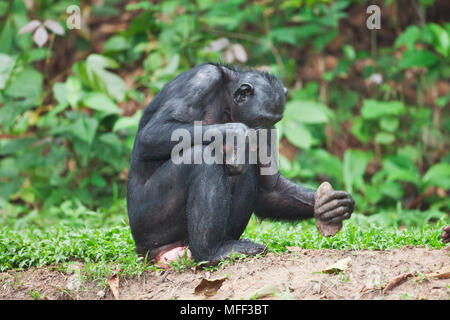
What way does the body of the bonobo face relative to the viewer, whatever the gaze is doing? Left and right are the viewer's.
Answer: facing to the right of the viewer

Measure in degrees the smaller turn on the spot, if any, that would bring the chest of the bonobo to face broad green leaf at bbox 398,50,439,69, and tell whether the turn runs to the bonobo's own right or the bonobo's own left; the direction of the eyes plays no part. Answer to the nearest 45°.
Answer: approximately 45° to the bonobo's own left

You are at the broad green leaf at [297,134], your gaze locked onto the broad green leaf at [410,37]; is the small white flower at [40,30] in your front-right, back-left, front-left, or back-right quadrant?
back-left

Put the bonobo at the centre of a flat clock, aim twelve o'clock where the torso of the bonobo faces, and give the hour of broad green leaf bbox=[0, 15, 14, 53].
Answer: The broad green leaf is roughly at 8 o'clock from the bonobo.

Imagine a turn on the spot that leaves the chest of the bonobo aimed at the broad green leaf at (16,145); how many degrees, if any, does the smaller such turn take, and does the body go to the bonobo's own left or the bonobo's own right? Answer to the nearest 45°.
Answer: approximately 135° to the bonobo's own left

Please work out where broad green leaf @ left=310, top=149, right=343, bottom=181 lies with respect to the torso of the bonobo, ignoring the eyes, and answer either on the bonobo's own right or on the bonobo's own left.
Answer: on the bonobo's own left

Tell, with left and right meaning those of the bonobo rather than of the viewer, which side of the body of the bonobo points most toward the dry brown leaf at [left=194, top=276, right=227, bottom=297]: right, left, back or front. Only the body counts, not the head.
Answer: right

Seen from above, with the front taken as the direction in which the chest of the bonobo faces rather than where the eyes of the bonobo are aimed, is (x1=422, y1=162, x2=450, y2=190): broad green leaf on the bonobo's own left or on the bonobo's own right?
on the bonobo's own left

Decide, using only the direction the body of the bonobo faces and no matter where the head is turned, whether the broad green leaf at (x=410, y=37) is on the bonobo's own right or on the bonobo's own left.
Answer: on the bonobo's own left

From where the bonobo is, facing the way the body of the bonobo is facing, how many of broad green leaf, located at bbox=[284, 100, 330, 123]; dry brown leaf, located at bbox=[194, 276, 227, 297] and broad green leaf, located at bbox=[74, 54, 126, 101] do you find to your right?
1

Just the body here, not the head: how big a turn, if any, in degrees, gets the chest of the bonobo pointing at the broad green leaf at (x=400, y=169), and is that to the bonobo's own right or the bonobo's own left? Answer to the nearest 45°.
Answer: approximately 45° to the bonobo's own left

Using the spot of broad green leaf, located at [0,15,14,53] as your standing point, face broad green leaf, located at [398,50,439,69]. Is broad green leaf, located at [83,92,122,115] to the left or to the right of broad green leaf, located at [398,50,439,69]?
right
